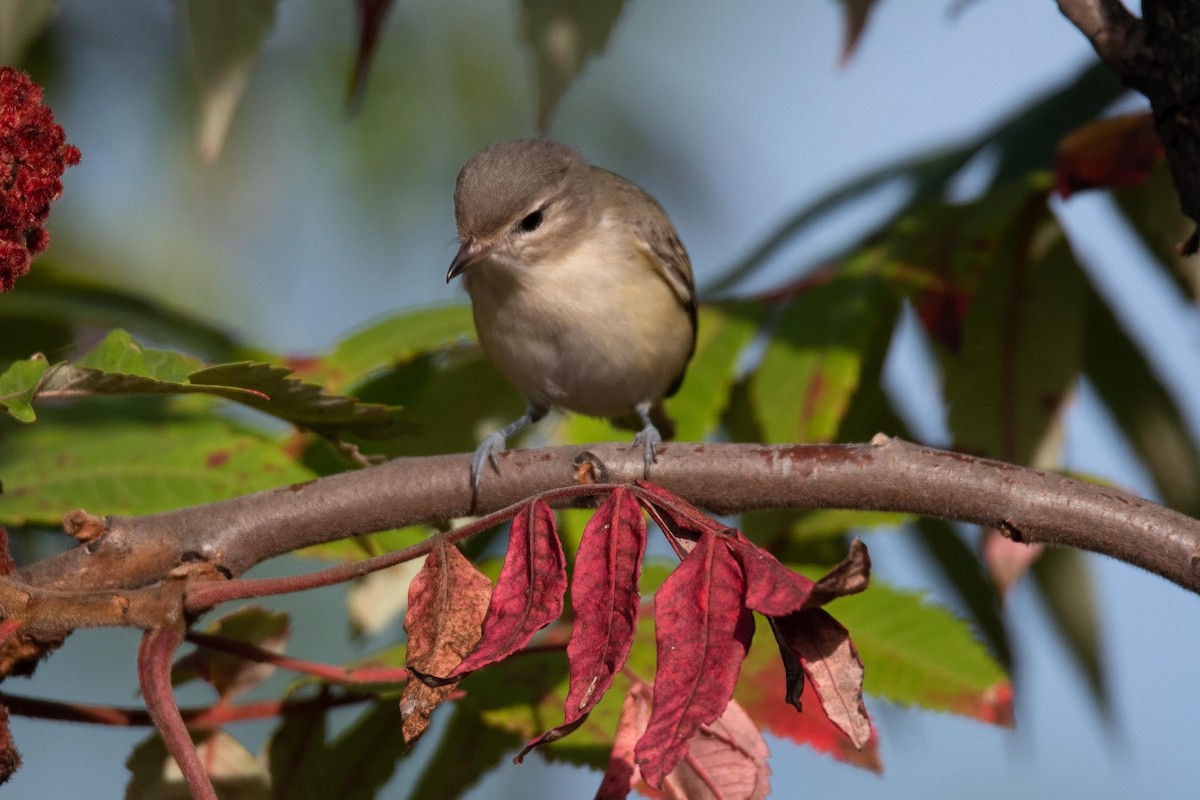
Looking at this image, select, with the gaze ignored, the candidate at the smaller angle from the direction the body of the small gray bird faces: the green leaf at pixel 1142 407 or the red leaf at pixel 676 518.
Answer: the red leaf

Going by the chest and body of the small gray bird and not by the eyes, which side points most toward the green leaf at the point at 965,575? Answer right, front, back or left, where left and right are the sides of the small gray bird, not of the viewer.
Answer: left

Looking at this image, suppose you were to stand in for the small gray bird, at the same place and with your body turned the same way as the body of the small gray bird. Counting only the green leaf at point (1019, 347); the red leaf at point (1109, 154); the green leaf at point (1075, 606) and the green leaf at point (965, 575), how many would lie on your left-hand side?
4

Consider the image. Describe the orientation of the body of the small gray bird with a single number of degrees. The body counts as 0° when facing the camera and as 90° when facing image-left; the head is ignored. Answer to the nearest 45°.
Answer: approximately 45°

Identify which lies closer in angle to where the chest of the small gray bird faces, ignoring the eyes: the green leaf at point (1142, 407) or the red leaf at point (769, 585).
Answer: the red leaf

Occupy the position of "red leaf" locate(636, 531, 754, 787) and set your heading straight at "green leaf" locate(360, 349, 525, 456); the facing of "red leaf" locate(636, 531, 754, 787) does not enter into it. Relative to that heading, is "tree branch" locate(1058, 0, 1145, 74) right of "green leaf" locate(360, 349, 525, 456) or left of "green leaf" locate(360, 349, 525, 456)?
right

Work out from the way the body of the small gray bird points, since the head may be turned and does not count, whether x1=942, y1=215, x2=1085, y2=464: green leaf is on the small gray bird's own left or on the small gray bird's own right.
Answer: on the small gray bird's own left

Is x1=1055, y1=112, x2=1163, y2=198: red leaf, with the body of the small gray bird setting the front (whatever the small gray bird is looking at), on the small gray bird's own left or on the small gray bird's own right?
on the small gray bird's own left
